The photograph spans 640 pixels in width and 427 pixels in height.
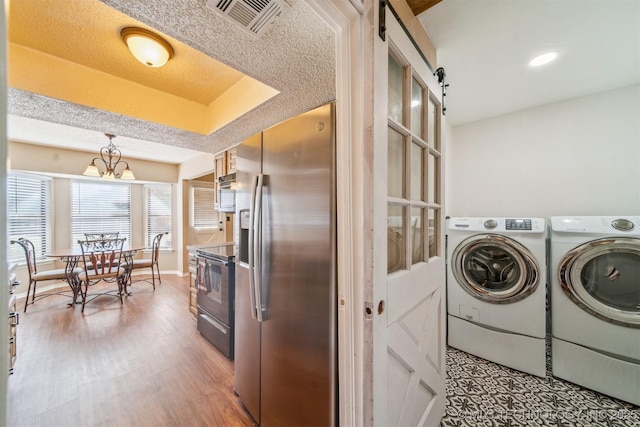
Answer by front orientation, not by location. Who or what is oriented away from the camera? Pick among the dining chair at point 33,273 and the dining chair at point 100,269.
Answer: the dining chair at point 100,269

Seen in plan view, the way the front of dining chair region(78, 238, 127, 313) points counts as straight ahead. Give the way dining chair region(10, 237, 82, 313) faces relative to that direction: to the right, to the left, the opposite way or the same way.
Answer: to the right

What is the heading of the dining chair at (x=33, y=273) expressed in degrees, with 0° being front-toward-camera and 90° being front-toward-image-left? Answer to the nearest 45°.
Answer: approximately 270°

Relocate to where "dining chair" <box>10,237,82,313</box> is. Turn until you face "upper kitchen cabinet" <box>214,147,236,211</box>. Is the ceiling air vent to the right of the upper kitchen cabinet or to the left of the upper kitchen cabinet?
right

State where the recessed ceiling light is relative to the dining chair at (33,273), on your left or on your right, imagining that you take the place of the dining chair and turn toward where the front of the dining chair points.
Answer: on your right

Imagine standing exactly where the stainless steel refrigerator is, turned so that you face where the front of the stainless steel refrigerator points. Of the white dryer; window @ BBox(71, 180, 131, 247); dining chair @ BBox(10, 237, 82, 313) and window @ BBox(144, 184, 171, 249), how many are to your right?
3

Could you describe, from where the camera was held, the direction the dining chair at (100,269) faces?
facing away from the viewer

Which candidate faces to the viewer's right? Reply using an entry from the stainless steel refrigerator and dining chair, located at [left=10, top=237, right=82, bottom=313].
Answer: the dining chair

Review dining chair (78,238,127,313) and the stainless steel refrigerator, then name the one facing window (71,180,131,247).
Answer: the dining chair
